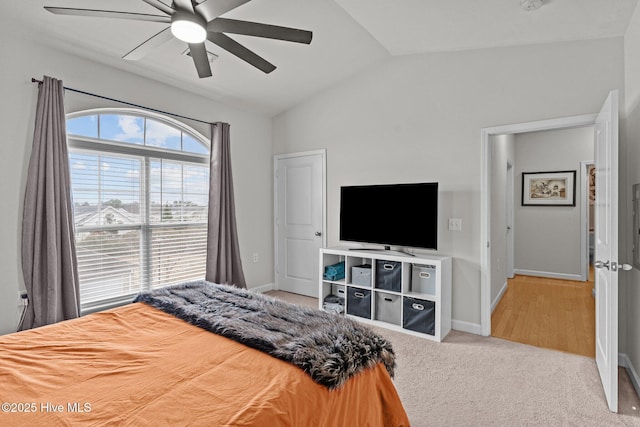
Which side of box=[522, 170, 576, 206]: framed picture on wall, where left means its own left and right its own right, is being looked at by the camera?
front

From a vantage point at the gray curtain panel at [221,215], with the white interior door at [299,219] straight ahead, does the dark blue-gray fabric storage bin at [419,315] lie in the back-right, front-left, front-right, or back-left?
front-right

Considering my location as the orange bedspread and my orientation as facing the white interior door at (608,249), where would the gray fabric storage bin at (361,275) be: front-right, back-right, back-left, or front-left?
front-left

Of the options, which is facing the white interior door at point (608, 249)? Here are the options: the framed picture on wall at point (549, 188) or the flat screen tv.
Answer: the framed picture on wall

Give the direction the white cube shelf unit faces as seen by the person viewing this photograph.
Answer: facing the viewer and to the left of the viewer

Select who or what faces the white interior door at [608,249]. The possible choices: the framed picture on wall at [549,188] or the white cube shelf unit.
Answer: the framed picture on wall

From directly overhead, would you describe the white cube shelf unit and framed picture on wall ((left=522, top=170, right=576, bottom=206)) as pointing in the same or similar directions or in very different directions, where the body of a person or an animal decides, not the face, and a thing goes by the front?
same or similar directions

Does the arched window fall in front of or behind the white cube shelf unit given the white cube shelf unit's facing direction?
in front

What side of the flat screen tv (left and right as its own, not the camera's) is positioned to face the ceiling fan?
front

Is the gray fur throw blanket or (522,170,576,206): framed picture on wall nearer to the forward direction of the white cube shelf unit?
the gray fur throw blanket

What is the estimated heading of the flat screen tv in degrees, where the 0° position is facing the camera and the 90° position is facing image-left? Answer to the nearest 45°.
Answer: approximately 45°

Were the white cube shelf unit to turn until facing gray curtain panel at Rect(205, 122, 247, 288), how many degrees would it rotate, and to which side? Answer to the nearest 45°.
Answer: approximately 45° to its right

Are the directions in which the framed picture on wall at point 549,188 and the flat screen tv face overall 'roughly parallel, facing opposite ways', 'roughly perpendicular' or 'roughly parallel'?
roughly parallel

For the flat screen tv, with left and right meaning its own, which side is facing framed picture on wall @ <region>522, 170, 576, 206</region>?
back

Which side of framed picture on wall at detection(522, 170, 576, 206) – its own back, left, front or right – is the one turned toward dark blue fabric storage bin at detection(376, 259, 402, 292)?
front

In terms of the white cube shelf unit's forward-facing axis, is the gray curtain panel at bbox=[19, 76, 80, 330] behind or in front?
in front
